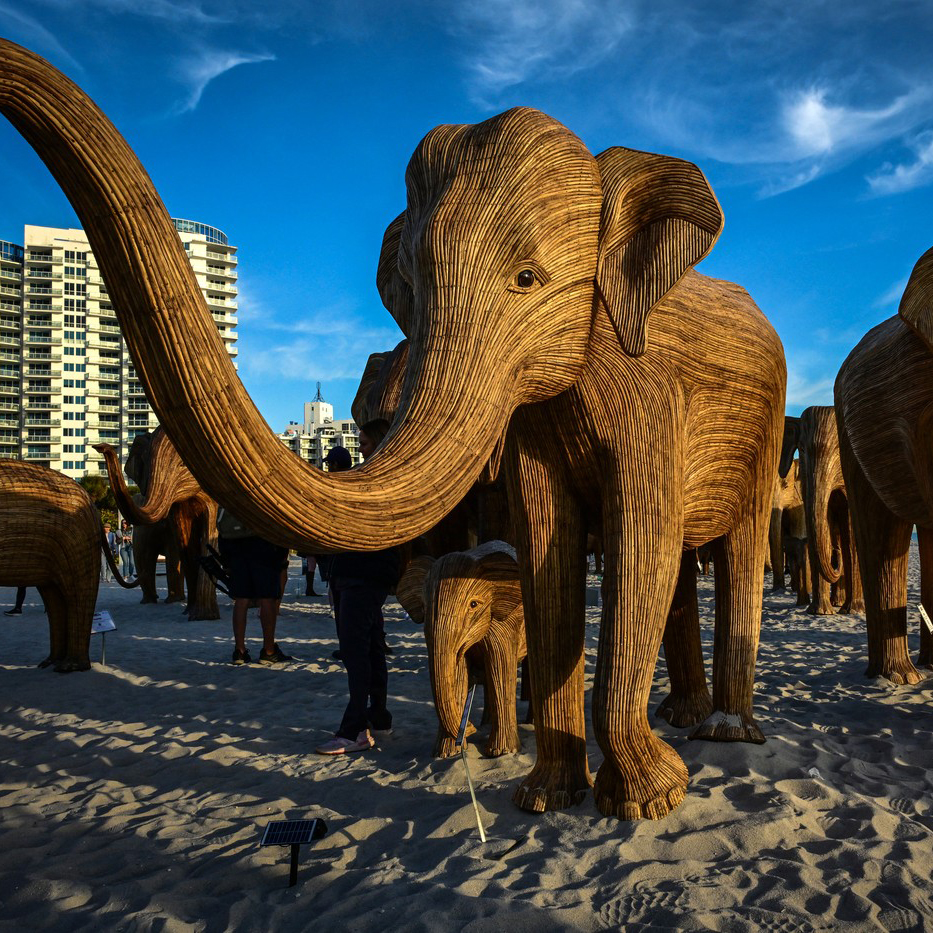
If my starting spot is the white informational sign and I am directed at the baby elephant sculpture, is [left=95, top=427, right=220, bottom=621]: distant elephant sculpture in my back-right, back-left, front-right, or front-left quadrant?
back-left

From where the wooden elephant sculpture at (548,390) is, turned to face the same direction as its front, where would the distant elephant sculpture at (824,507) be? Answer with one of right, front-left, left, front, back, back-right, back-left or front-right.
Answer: back

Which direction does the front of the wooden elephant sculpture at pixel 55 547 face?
to the viewer's left

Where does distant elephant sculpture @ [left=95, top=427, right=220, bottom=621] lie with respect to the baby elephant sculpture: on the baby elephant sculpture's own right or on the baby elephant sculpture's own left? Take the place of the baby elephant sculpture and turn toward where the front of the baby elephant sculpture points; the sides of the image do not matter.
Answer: on the baby elephant sculpture's own right

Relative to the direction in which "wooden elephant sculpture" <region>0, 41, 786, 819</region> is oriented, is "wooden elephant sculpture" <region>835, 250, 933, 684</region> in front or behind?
behind

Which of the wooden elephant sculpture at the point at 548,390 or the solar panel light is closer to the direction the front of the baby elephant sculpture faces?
the solar panel light

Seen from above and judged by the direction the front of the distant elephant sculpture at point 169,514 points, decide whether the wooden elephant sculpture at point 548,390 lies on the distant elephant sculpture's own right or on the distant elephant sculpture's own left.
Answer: on the distant elephant sculpture's own left

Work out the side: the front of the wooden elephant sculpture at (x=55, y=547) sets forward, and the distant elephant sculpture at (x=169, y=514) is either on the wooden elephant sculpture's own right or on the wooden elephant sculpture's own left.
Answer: on the wooden elephant sculpture's own right
